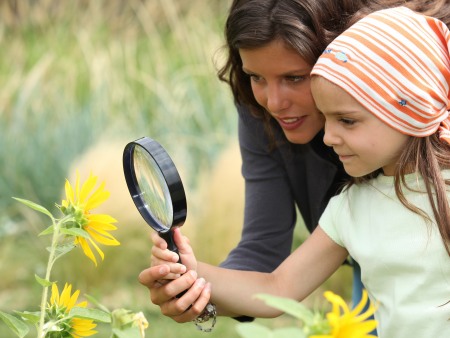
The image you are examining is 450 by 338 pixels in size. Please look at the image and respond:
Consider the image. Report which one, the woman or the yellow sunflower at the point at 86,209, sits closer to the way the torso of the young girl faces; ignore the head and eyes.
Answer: the yellow sunflower

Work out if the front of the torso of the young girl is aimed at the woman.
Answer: no

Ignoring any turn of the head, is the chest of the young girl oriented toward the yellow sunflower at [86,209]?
yes

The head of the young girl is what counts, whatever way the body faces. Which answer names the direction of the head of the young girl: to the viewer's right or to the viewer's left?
to the viewer's left

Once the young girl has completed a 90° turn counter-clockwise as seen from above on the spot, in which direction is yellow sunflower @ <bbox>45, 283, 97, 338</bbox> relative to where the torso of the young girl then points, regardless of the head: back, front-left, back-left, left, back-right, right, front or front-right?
right

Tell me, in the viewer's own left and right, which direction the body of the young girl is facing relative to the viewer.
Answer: facing the viewer and to the left of the viewer
